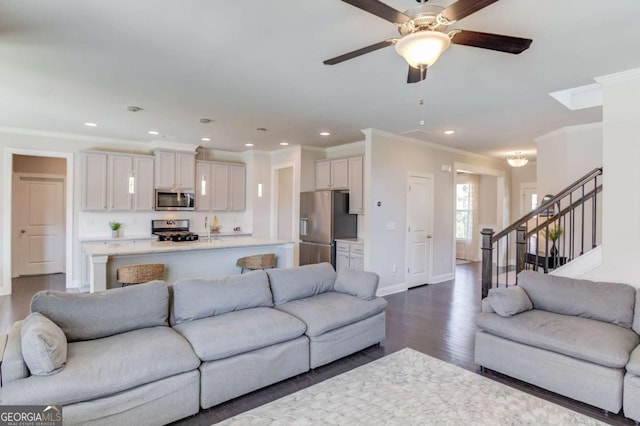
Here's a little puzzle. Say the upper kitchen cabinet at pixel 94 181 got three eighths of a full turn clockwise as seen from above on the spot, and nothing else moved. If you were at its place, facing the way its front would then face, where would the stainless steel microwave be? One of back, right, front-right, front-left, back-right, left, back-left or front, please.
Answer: back-right

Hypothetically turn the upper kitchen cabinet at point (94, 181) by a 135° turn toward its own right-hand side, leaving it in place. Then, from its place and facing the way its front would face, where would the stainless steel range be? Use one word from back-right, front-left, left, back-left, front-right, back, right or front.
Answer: back-right

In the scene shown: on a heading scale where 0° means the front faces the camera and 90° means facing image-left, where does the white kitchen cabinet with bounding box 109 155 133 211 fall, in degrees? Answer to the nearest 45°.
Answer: approximately 0°

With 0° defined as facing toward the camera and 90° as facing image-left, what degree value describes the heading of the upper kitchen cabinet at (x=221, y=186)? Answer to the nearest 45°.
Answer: approximately 0°

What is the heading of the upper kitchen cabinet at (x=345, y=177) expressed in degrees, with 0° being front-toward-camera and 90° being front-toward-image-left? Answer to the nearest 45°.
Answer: approximately 45°

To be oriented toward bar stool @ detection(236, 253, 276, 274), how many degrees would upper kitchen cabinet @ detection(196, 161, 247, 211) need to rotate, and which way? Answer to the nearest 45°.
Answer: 0° — it already faces it

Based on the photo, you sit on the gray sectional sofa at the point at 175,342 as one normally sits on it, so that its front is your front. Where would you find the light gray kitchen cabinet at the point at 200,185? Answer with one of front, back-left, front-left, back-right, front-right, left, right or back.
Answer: back-left

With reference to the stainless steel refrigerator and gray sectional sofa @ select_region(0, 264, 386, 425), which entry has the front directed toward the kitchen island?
the stainless steel refrigerator

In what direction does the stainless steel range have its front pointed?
toward the camera

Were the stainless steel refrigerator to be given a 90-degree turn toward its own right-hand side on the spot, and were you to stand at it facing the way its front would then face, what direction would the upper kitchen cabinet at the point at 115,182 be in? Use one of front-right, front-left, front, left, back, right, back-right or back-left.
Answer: front-left

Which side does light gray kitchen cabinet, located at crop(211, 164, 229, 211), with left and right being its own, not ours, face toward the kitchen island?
front

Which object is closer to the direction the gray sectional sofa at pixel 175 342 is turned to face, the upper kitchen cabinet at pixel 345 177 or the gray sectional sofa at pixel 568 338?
the gray sectional sofa

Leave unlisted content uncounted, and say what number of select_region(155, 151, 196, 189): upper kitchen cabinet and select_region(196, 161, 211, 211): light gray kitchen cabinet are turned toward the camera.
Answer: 2

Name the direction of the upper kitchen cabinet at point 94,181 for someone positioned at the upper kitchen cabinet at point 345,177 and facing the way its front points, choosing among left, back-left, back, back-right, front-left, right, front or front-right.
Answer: front-right

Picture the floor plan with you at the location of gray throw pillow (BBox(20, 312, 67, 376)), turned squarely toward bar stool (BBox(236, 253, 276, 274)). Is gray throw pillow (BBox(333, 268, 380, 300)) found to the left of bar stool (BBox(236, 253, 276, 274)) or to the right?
right

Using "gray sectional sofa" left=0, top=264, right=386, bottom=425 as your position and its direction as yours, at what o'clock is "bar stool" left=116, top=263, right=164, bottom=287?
The bar stool is roughly at 7 o'clock from the gray sectional sofa.

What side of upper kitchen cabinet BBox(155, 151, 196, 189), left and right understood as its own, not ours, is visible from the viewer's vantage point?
front

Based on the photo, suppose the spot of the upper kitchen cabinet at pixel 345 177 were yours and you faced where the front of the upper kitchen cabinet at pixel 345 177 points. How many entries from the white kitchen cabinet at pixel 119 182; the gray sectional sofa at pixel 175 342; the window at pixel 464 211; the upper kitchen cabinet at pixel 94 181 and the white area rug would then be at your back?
1

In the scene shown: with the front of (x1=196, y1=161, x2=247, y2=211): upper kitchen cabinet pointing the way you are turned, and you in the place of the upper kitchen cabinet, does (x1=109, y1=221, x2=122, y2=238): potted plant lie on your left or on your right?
on your right

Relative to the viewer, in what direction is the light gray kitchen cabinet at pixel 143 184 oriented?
toward the camera
